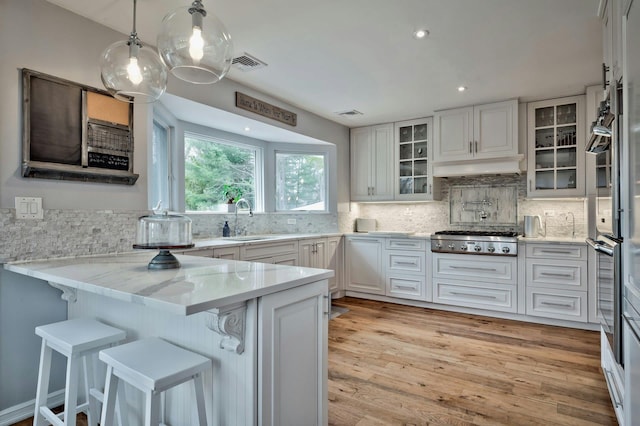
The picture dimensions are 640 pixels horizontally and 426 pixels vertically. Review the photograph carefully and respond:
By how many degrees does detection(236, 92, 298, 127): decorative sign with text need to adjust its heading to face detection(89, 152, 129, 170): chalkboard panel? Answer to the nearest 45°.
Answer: approximately 90° to its right

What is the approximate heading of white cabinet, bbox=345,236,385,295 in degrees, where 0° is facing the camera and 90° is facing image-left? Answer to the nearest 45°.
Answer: approximately 45°

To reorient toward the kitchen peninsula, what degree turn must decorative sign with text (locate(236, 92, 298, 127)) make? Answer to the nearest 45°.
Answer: approximately 45° to its right

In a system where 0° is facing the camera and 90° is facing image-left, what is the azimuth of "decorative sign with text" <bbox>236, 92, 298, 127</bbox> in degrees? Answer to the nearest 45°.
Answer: approximately 315°

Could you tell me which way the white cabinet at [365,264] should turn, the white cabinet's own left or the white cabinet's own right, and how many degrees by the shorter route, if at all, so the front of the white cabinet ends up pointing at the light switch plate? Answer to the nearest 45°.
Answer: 0° — it already faces it

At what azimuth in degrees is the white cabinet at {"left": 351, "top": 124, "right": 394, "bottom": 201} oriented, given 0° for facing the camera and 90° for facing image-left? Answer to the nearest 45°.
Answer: approximately 0°

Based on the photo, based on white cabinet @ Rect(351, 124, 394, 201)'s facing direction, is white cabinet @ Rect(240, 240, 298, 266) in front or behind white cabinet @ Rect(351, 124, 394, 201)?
in front
